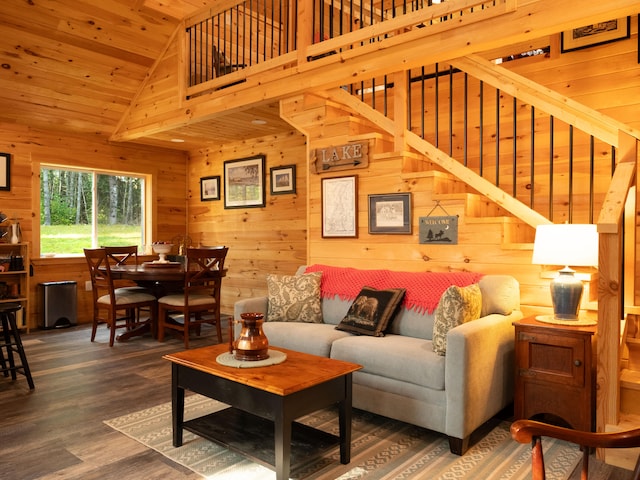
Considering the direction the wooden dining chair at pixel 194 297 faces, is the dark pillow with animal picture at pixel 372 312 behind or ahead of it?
behind

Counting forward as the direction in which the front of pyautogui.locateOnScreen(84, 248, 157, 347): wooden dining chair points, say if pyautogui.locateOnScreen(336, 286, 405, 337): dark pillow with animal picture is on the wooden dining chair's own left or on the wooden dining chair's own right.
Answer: on the wooden dining chair's own right

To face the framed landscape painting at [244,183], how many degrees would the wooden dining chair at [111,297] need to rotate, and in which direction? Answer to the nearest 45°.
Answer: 0° — it already faces it

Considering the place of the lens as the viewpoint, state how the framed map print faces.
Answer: facing the viewer and to the left of the viewer

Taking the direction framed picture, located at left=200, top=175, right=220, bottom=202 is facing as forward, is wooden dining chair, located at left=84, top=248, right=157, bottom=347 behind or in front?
in front

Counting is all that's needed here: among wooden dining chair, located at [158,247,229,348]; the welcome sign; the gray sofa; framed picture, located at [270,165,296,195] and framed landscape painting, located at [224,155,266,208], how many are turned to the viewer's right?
0

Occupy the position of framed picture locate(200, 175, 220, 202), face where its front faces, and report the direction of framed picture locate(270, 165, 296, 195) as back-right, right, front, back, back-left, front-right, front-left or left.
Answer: left

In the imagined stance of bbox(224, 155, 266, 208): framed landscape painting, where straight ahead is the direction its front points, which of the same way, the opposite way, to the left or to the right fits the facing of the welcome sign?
the same way

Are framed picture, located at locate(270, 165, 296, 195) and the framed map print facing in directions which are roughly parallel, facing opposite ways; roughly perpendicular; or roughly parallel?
roughly parallel

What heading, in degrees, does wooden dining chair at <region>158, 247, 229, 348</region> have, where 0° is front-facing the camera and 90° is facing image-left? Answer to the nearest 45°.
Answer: approximately 135°

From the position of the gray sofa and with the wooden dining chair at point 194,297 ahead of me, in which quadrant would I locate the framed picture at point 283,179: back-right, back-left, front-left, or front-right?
front-right

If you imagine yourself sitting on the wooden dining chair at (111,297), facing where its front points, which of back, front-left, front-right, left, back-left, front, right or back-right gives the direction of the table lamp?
right

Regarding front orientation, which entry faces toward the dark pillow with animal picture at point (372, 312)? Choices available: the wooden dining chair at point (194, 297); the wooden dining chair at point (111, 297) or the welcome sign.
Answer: the welcome sign

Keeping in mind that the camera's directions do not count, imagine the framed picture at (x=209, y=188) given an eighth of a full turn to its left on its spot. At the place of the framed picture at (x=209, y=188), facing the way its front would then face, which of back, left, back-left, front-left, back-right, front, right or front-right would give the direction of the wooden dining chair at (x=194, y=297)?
front

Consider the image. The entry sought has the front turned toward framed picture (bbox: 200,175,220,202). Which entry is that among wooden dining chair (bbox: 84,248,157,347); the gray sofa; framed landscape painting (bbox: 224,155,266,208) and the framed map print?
the wooden dining chair

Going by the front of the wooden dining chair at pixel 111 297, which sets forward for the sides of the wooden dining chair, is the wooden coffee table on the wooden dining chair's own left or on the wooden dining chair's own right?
on the wooden dining chair's own right

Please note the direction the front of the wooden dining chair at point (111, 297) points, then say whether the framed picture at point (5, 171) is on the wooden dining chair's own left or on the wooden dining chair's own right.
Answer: on the wooden dining chair's own left

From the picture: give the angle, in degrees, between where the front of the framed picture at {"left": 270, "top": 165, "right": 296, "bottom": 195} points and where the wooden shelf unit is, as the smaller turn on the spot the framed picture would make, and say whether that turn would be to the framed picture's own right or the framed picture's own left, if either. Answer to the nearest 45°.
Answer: approximately 45° to the framed picture's own right
